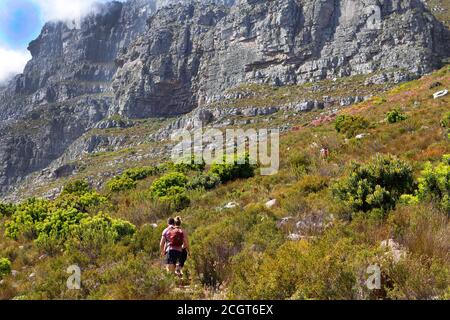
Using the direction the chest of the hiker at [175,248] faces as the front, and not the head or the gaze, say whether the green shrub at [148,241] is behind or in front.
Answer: in front

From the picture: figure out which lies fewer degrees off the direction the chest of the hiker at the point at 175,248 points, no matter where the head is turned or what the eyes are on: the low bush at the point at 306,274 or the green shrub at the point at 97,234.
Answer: the green shrub

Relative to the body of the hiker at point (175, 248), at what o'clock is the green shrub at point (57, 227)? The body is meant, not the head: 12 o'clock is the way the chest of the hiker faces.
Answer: The green shrub is roughly at 11 o'clock from the hiker.

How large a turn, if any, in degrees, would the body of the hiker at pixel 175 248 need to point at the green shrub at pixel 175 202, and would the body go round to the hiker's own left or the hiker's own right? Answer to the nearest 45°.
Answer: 0° — they already face it

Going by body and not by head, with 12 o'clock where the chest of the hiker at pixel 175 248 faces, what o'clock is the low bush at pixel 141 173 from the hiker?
The low bush is roughly at 12 o'clock from the hiker.

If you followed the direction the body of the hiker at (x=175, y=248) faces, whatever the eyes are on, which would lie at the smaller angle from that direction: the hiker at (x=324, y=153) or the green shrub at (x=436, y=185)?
the hiker

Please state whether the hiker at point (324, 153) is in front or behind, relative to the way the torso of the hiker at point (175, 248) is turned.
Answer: in front

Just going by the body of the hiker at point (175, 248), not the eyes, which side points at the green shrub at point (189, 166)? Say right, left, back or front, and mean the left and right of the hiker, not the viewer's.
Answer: front

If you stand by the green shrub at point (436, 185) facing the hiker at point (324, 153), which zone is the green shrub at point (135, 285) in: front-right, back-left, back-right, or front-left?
back-left

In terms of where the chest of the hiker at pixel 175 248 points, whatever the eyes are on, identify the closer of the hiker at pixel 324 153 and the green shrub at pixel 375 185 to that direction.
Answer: the hiker

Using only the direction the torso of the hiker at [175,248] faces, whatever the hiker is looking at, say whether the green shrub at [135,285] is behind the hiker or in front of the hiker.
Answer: behind

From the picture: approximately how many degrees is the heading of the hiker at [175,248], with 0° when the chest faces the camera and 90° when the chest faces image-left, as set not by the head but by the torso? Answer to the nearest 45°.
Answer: approximately 180°

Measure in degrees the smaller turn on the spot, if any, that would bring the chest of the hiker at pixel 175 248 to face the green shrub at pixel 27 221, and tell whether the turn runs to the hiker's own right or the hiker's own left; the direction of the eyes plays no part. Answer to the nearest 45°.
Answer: approximately 45° to the hiker's own left

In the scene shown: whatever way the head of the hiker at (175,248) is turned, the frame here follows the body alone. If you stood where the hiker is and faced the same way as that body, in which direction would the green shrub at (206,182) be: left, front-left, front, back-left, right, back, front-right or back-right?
front

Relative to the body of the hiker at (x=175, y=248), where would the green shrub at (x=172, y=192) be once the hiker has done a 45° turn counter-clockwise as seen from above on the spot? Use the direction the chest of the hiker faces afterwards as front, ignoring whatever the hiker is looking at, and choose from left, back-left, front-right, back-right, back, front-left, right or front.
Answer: front-right

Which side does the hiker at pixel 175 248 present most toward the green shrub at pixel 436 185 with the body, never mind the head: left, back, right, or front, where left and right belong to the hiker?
right
